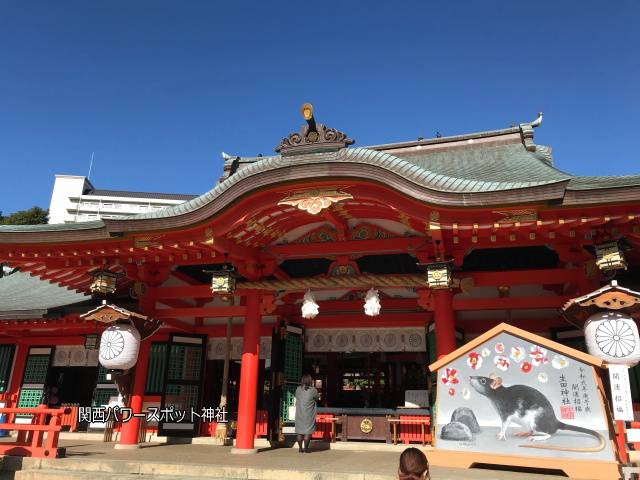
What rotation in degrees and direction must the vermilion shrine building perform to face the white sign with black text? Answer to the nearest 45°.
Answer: approximately 45° to its left

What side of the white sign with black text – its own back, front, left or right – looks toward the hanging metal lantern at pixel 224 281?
right

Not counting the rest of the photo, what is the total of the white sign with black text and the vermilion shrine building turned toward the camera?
2

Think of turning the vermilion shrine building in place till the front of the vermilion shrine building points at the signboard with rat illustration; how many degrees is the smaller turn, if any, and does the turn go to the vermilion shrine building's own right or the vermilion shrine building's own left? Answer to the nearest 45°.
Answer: approximately 45° to the vermilion shrine building's own left

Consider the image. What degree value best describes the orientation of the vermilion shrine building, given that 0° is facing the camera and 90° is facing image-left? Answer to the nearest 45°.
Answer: approximately 0°

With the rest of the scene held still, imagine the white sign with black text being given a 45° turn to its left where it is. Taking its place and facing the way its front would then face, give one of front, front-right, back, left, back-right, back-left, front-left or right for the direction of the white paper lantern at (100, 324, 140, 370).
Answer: back-right

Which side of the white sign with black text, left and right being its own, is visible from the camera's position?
front
